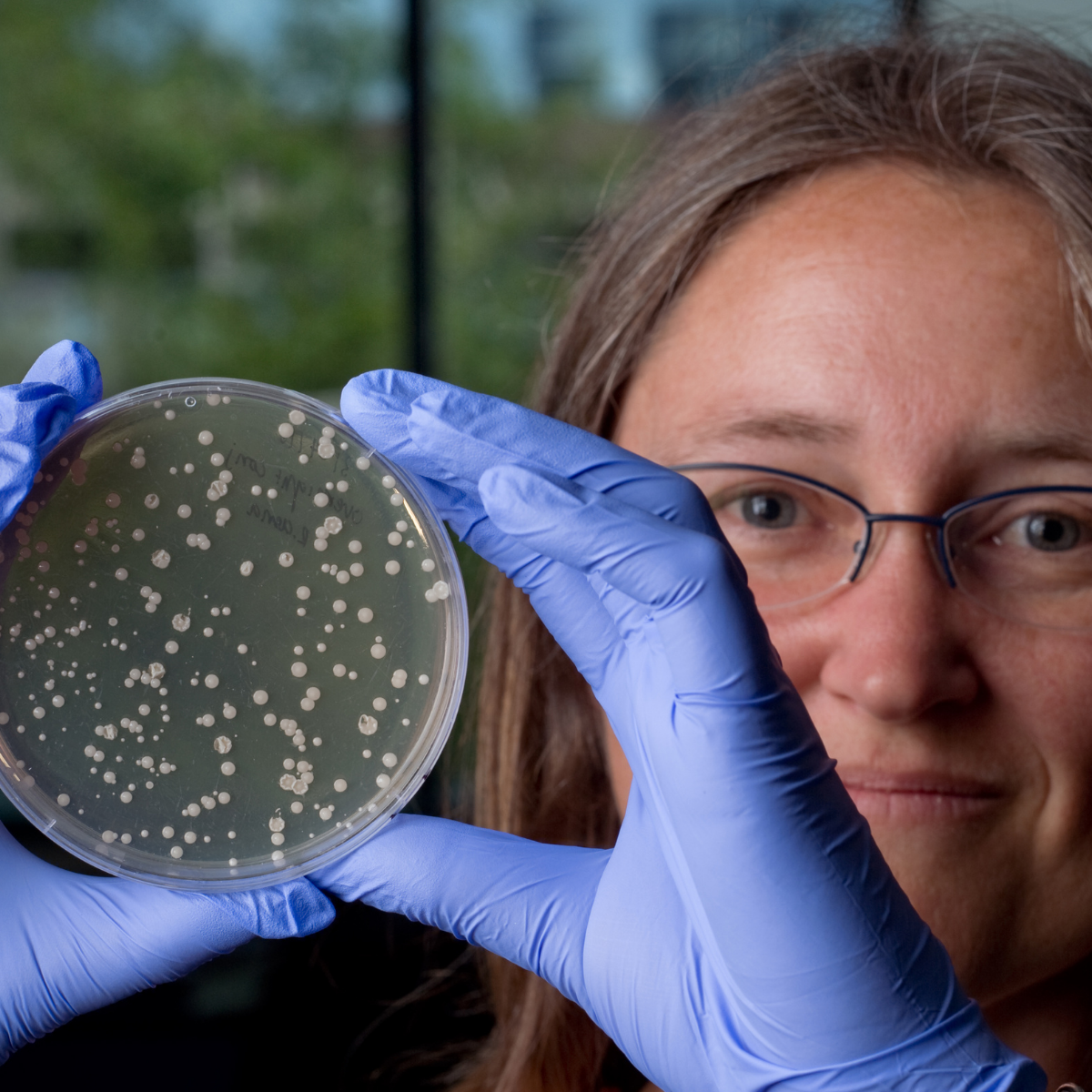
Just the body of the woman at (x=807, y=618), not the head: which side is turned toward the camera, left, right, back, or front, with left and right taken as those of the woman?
front

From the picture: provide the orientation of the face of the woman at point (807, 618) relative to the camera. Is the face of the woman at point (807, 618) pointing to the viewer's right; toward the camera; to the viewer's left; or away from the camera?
toward the camera
